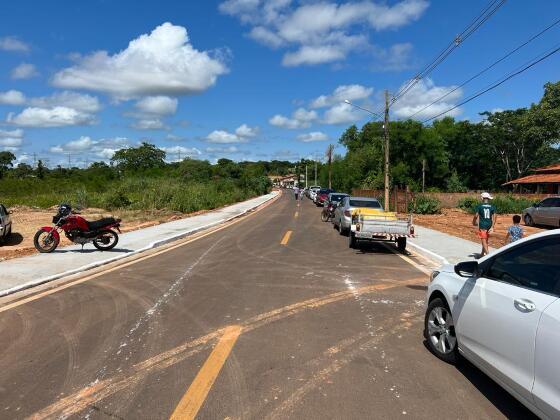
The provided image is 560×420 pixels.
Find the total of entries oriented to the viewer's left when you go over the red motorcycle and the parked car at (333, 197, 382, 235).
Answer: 1

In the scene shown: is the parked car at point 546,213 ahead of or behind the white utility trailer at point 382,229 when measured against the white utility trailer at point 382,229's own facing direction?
ahead

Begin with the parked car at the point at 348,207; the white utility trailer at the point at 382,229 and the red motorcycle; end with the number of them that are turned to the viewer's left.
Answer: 1

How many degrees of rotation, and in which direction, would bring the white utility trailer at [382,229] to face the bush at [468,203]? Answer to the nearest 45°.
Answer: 0° — it already faces it

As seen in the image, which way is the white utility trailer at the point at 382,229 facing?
away from the camera

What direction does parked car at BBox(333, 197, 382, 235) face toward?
away from the camera

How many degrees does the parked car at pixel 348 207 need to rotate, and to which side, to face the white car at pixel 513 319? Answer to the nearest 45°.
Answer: approximately 180°

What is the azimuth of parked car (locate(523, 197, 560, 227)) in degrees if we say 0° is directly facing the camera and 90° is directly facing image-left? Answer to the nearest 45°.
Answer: approximately 90°

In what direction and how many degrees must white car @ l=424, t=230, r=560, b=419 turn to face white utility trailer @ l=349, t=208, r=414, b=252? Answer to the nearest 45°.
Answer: approximately 45° to its right

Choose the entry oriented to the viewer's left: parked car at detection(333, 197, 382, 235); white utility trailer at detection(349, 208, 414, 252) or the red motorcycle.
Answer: the red motorcycle

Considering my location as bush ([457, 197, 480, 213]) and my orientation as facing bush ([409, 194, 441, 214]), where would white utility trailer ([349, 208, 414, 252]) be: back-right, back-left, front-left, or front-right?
front-left

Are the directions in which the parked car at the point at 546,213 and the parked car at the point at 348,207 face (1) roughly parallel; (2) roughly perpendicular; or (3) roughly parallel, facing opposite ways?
roughly perpendicular

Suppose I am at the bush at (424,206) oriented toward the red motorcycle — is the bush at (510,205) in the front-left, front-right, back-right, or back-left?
back-left

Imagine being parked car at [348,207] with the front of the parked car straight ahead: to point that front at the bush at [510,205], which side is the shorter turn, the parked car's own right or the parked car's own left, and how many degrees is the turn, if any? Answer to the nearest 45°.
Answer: approximately 45° to the parked car's own right

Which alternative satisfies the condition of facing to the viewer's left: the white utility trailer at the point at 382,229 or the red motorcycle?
the red motorcycle

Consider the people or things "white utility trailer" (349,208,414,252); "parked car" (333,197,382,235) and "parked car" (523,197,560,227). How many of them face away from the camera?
2

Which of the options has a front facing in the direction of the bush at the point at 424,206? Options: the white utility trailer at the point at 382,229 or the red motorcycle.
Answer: the white utility trailer

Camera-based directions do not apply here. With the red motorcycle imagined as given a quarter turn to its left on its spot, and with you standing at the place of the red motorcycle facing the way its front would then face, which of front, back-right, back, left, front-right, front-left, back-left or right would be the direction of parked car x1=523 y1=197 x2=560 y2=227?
left

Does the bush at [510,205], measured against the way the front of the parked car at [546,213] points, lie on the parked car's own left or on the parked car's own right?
on the parked car's own right

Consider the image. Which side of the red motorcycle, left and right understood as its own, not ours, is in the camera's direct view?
left
